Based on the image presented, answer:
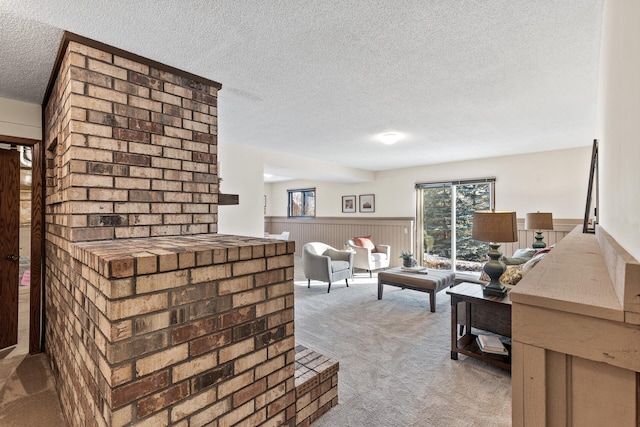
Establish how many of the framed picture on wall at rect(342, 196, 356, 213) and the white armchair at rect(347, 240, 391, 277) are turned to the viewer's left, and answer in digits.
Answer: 0

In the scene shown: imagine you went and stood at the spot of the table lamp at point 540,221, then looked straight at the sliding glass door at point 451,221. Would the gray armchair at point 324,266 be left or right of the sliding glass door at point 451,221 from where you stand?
left

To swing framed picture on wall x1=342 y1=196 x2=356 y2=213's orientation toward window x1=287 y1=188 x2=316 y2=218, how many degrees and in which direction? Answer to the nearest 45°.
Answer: approximately 135° to its right

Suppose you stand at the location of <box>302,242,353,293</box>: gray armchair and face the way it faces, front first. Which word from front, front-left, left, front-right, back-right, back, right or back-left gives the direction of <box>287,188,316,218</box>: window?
back-left

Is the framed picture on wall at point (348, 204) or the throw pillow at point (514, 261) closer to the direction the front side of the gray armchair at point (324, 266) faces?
the throw pillow

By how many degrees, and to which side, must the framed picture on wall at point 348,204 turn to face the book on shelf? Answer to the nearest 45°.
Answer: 0° — it already faces it

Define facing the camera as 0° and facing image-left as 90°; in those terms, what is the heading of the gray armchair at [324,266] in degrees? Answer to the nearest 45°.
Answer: approximately 315°

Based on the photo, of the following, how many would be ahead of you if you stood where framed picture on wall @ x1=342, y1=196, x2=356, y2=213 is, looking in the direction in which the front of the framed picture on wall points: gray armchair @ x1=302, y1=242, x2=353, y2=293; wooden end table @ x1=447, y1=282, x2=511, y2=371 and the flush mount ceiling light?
3

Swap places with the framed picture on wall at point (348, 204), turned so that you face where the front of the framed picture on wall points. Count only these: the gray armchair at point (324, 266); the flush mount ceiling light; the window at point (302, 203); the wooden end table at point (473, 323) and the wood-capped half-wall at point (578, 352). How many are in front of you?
4

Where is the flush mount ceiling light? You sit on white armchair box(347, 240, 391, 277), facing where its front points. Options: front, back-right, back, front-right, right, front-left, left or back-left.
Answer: front-right

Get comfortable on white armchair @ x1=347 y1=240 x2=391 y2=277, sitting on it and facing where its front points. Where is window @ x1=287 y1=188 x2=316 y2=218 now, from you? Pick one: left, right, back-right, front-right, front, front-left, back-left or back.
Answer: back

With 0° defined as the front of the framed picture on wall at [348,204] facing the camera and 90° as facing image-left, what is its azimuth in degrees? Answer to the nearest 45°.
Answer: approximately 0°
